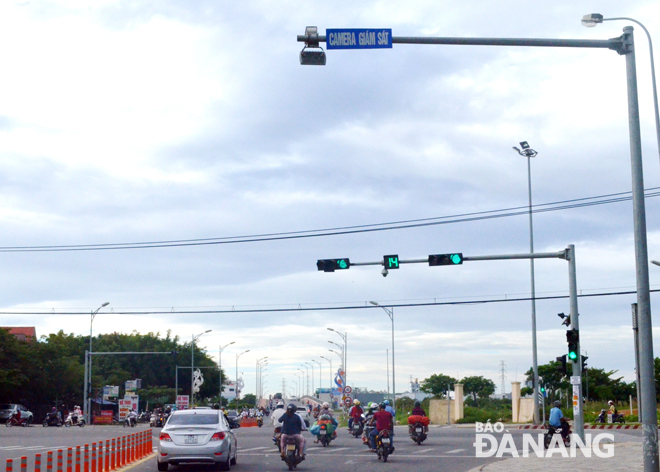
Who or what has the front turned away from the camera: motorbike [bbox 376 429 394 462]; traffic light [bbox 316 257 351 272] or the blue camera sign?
the motorbike

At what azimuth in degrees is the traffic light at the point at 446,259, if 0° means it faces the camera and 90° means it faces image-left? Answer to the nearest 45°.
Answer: approximately 0°

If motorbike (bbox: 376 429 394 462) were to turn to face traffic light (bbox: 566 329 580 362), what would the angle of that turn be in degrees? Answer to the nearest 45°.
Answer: approximately 45° to its right

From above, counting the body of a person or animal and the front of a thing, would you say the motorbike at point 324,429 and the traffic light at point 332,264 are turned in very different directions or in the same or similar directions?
very different directions

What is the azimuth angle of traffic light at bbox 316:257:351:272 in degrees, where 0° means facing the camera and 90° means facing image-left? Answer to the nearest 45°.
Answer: approximately 0°

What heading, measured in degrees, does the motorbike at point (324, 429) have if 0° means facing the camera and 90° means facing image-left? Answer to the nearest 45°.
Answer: approximately 180°

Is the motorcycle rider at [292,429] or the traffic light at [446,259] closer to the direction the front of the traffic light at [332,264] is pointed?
the motorcycle rider

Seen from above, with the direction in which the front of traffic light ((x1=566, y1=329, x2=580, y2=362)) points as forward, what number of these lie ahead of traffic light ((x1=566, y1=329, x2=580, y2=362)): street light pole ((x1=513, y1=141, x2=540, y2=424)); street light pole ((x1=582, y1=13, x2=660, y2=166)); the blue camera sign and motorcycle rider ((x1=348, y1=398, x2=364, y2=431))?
2

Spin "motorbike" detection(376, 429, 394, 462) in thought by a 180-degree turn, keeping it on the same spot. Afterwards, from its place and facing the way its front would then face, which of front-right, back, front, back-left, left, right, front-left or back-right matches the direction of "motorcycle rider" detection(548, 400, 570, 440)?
back-left

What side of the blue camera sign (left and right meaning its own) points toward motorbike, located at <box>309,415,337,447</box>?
back

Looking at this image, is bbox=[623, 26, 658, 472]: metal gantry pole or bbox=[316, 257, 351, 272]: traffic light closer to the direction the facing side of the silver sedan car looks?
the traffic light

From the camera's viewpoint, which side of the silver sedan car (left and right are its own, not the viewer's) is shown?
back

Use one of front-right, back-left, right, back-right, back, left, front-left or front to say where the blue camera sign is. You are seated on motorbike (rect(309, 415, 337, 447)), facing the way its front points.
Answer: back

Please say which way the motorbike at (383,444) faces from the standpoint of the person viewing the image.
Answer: facing away from the viewer

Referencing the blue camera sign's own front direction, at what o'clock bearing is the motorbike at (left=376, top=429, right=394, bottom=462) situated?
The motorbike is roughly at 6 o'clock from the blue camera sign.

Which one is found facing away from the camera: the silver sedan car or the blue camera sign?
the silver sedan car

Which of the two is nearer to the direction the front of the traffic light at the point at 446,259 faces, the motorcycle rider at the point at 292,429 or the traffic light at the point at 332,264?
the motorcycle rider

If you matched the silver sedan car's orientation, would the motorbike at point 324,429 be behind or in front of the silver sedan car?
in front
